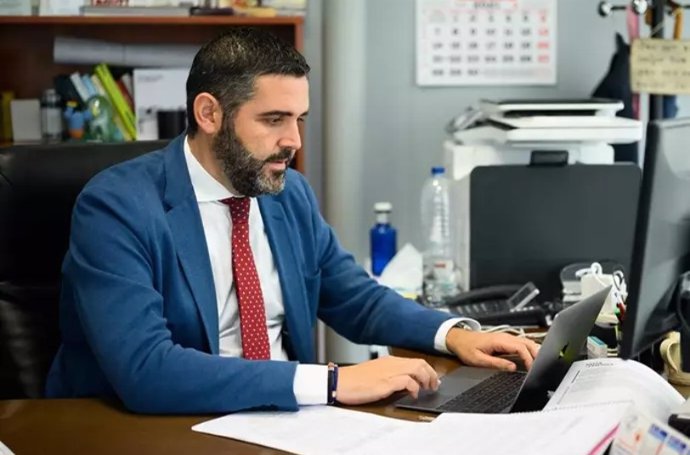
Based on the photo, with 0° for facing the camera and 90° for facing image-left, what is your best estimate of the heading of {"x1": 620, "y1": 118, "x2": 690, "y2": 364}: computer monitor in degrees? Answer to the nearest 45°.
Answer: approximately 135°

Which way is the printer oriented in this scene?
toward the camera

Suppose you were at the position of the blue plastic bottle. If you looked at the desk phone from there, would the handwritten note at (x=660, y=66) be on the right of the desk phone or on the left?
left

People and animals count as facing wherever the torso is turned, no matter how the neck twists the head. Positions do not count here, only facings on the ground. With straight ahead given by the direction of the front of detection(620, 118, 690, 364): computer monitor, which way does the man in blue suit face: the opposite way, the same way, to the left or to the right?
the opposite way

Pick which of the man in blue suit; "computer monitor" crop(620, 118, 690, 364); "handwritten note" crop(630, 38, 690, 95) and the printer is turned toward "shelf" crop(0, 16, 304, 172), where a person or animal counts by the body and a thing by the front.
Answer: the computer monitor

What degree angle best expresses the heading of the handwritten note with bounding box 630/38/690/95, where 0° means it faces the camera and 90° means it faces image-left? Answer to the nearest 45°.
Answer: approximately 0°

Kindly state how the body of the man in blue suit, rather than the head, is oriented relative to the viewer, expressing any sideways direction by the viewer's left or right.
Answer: facing the viewer and to the right of the viewer

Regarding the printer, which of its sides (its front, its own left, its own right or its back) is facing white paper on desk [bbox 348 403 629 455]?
front

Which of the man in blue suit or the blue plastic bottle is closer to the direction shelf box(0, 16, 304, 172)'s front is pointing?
the man in blue suit

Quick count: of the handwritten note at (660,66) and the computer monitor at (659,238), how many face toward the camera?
1

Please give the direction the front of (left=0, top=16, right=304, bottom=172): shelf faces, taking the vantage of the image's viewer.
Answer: facing the viewer

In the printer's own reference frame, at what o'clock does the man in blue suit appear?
The man in blue suit is roughly at 1 o'clock from the printer.

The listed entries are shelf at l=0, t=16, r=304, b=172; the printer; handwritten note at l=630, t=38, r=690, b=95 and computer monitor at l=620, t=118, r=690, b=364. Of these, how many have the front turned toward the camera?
3
